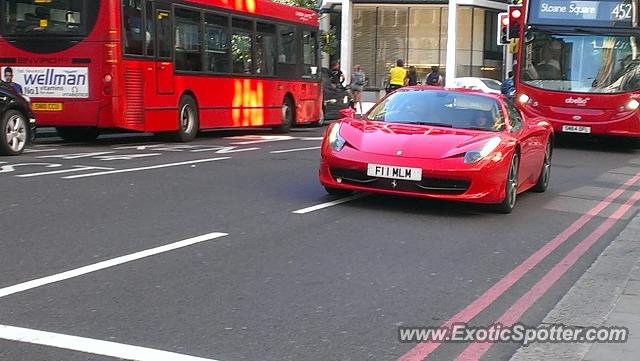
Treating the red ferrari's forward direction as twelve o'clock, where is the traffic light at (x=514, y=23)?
The traffic light is roughly at 5 o'clock from the red ferrari.

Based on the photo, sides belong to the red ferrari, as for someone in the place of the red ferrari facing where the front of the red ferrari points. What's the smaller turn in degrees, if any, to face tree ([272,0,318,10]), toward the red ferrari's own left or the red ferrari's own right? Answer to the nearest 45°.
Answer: approximately 135° to the red ferrari's own right

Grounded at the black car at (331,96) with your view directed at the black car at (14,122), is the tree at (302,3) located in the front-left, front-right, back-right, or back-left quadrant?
back-right

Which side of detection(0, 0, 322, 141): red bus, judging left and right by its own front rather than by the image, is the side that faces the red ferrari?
right

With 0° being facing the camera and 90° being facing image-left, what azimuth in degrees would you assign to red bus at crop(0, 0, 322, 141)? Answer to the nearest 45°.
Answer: approximately 225°

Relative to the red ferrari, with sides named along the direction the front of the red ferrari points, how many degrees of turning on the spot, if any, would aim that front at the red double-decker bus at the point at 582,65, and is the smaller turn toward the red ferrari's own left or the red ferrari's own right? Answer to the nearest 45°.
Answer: approximately 135° to the red ferrari's own right

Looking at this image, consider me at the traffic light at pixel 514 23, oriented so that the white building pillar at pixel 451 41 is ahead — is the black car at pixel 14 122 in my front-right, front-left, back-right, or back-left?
back-left

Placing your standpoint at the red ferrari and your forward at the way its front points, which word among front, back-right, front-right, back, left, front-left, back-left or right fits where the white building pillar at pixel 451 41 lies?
back-right

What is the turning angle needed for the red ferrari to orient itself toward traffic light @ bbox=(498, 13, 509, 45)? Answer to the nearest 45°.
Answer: approximately 135° to its right

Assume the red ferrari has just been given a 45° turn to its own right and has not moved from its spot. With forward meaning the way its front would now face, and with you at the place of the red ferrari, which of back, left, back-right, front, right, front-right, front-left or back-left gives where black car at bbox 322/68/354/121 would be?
right

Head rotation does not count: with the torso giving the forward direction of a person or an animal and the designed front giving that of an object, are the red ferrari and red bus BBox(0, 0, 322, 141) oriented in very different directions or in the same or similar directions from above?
very different directions
